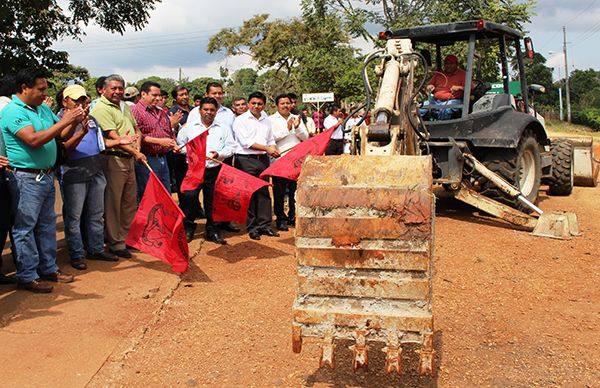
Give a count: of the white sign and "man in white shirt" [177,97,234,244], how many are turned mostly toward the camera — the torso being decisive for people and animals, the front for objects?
2

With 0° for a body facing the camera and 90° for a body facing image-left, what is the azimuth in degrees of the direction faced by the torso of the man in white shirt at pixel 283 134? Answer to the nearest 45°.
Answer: approximately 315°

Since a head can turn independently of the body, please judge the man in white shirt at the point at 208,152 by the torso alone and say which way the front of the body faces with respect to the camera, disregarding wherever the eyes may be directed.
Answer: toward the camera

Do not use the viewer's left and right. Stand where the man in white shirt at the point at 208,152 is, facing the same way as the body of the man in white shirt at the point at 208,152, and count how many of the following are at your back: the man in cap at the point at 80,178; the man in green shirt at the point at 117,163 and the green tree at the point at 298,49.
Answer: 1

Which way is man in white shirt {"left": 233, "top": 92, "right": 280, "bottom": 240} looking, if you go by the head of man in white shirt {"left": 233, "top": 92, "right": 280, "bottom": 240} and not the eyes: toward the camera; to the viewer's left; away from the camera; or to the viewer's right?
toward the camera

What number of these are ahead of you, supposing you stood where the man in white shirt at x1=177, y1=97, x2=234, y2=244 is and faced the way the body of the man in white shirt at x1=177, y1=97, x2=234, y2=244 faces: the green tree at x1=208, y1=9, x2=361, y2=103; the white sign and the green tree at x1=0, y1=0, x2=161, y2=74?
0

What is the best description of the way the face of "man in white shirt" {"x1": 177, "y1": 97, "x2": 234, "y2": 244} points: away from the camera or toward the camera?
toward the camera

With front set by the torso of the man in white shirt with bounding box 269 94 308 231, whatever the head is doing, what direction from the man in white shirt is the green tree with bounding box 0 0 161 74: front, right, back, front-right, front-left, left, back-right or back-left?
back

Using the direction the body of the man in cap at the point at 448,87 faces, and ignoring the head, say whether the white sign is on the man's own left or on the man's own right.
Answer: on the man's own right

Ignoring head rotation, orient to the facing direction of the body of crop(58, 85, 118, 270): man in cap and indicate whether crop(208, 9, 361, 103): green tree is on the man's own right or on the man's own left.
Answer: on the man's own left

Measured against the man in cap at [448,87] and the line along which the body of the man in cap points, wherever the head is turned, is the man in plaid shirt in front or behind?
in front

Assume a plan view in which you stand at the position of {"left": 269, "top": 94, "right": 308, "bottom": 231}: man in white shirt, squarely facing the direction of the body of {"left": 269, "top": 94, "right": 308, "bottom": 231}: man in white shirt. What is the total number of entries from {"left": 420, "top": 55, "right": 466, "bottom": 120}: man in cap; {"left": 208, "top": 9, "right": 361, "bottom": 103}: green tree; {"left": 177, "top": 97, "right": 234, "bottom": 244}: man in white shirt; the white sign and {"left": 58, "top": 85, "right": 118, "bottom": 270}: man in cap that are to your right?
2

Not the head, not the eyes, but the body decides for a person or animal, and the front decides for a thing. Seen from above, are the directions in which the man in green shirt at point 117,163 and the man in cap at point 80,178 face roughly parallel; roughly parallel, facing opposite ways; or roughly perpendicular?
roughly parallel

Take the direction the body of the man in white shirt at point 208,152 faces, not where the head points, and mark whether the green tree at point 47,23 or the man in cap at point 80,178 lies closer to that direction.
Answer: the man in cap

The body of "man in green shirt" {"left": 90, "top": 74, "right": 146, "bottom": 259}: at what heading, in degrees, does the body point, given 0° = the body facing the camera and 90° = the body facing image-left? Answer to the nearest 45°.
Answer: approximately 315°

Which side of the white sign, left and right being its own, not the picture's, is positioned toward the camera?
front

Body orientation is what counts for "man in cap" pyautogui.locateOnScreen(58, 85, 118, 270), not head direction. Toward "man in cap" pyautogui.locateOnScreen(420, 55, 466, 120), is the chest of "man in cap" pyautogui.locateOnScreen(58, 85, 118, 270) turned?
no

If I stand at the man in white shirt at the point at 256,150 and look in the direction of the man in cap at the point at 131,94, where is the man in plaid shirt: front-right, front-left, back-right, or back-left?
front-left
